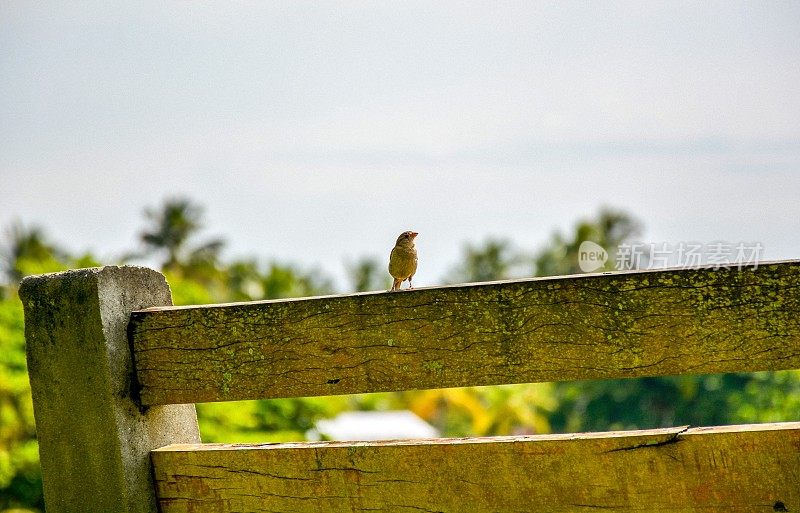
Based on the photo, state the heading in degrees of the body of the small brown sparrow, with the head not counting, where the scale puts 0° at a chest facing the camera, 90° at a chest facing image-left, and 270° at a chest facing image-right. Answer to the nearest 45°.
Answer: approximately 315°

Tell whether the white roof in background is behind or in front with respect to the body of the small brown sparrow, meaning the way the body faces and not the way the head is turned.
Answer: behind
